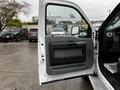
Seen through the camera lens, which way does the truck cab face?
facing away from the viewer and to the left of the viewer

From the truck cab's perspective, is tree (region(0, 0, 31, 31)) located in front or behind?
in front
